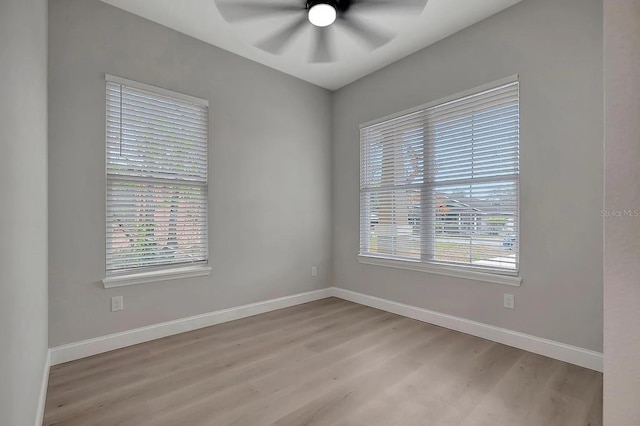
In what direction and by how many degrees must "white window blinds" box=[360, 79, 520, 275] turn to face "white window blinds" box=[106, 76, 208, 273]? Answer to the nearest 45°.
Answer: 0° — it already faces it

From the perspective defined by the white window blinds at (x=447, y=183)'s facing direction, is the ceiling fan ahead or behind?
ahead

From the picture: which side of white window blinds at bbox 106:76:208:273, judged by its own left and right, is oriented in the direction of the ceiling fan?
front

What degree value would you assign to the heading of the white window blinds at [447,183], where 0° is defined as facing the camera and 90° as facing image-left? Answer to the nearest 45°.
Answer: approximately 45°

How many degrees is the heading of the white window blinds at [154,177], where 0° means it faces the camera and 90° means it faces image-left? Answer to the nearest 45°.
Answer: approximately 315°
